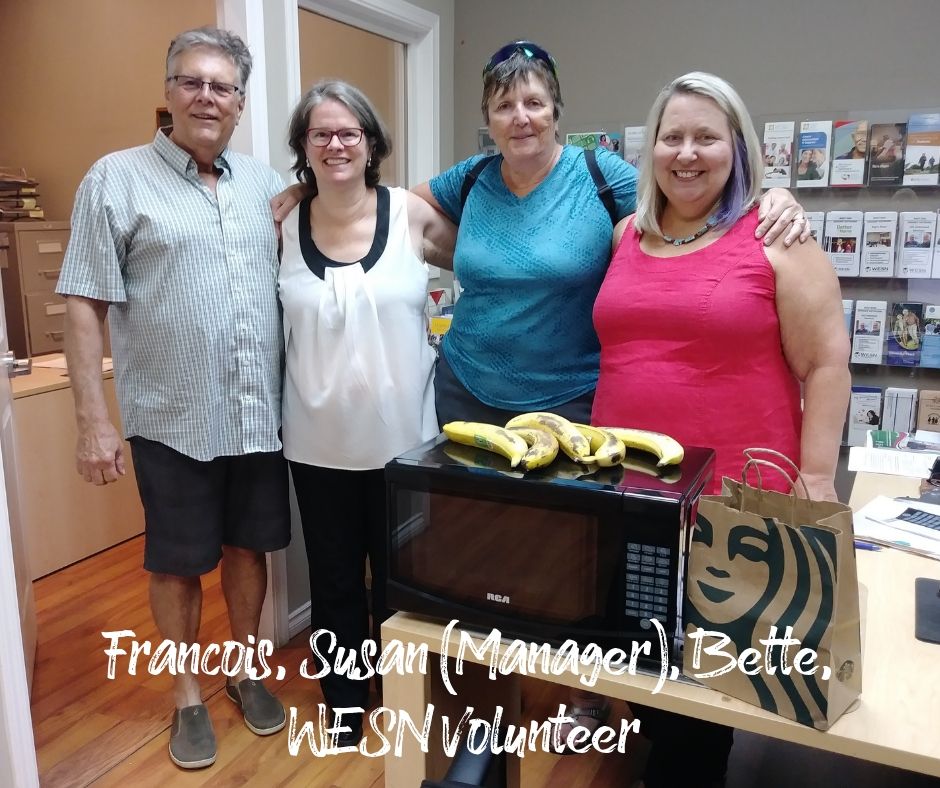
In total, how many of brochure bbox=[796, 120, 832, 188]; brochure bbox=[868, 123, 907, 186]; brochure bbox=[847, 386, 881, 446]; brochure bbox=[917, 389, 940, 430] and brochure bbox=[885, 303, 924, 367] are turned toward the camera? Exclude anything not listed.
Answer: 5

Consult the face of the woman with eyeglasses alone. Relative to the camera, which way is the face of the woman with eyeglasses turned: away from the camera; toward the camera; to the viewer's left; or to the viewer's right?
toward the camera

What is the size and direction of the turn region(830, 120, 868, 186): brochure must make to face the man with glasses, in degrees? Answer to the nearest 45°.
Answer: approximately 45° to its right

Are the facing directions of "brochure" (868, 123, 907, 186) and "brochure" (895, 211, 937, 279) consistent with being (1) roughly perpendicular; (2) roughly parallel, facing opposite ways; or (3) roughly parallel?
roughly parallel

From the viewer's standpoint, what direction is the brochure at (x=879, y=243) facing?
toward the camera

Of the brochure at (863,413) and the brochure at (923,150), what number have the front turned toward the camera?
2

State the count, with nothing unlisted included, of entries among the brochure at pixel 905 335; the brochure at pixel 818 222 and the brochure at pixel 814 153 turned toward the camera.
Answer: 3

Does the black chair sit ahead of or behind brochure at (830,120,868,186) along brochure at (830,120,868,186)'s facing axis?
ahead

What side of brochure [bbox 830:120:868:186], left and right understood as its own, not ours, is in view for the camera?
front

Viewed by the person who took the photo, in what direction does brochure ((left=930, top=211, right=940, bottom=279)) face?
facing the viewer

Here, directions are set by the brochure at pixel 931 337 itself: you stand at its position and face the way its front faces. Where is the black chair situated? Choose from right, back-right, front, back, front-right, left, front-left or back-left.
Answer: front

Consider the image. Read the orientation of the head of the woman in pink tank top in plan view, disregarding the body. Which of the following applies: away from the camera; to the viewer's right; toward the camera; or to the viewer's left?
toward the camera

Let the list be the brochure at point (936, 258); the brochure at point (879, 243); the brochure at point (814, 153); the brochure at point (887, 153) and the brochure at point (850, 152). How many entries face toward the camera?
5

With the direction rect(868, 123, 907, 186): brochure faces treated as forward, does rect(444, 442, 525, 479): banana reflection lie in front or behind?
in front
